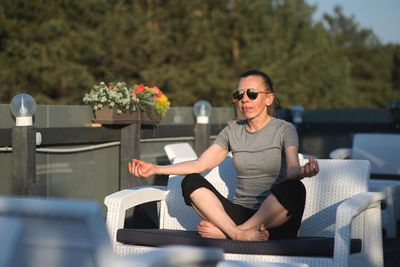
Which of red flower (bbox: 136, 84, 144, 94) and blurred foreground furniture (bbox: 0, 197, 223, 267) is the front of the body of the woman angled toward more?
the blurred foreground furniture

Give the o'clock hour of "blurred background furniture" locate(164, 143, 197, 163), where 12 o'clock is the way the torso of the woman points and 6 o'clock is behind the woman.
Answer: The blurred background furniture is roughly at 4 o'clock from the woman.

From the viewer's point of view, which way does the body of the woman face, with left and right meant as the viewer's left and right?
facing the viewer and to the left of the viewer

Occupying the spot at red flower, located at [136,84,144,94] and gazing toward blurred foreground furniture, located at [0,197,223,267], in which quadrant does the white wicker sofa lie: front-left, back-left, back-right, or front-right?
front-left

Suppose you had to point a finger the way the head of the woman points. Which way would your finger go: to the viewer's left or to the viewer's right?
to the viewer's left

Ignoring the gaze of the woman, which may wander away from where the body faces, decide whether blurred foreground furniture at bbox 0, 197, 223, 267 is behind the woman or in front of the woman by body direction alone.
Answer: in front

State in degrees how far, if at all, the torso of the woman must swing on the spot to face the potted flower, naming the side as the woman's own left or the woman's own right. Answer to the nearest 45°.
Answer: approximately 90° to the woman's own right

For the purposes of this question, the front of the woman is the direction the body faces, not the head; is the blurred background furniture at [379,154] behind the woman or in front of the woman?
behind

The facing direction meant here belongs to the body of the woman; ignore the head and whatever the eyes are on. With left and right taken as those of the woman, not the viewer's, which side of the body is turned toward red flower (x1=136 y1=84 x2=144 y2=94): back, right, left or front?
right

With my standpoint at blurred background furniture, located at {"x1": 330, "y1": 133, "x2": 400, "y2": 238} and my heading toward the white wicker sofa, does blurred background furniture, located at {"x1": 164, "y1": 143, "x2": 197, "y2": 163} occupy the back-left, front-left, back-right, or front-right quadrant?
front-right
